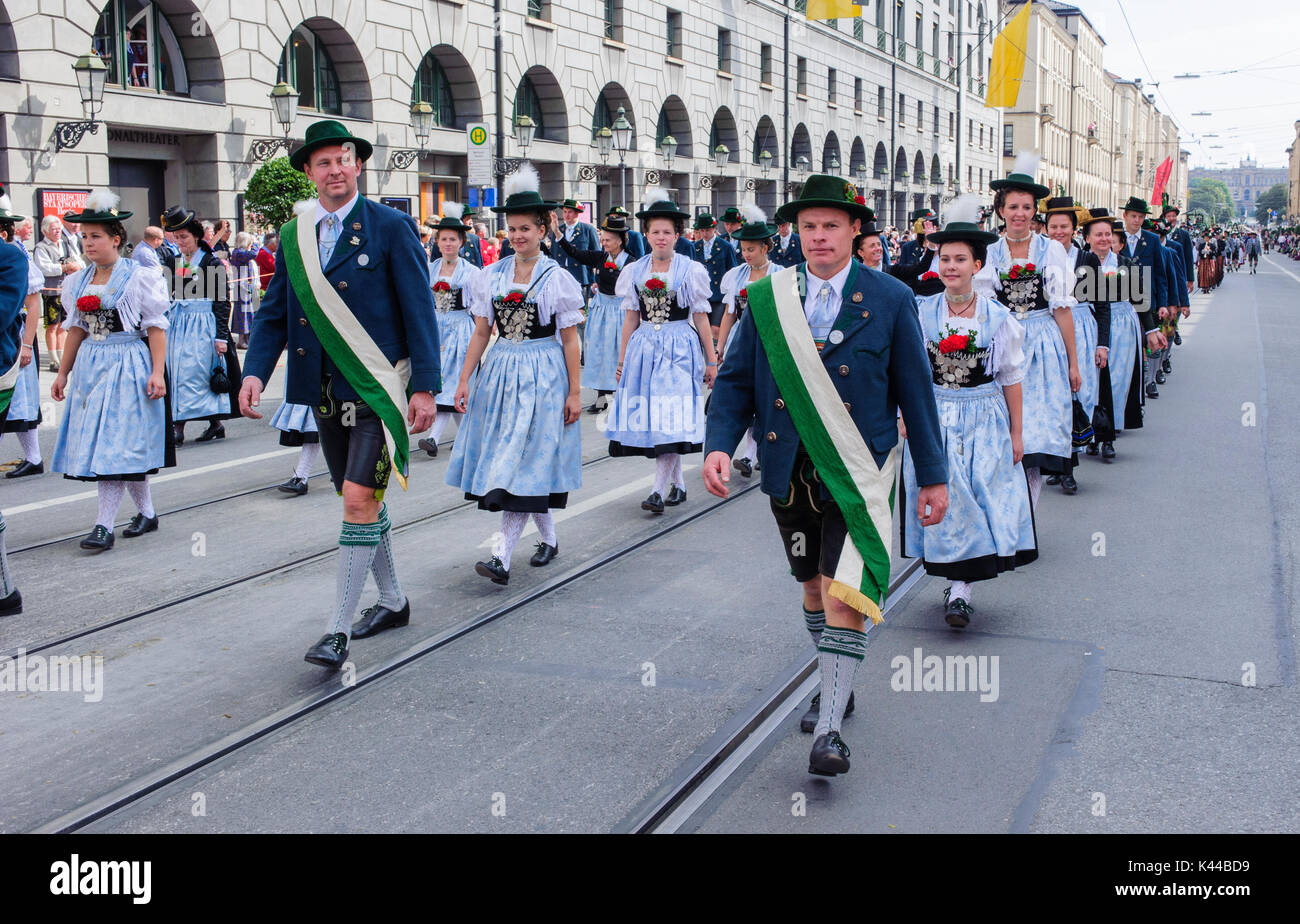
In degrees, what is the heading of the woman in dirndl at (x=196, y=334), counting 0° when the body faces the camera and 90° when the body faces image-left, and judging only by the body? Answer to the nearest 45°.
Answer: approximately 45°

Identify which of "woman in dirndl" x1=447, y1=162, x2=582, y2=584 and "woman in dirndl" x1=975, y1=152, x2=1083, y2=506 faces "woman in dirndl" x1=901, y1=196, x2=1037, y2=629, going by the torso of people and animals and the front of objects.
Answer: "woman in dirndl" x1=975, y1=152, x2=1083, y2=506

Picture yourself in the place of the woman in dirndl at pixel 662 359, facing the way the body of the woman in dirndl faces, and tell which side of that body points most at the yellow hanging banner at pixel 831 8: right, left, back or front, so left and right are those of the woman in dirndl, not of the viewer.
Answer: back

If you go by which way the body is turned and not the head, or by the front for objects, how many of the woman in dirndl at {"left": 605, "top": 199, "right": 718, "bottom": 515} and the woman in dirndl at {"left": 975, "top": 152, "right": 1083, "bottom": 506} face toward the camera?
2

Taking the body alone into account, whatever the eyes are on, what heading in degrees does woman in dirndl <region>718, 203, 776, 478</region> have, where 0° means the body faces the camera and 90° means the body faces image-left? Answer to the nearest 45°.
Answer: approximately 45°

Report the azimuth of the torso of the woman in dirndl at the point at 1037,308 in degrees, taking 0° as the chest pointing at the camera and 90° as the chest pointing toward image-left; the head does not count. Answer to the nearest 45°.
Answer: approximately 0°

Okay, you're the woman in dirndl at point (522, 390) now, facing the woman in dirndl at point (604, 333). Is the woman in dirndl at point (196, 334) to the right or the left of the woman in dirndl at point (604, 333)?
left

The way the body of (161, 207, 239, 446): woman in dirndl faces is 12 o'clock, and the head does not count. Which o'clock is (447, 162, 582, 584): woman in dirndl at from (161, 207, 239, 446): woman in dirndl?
(447, 162, 582, 584): woman in dirndl is roughly at 10 o'clock from (161, 207, 239, 446): woman in dirndl.

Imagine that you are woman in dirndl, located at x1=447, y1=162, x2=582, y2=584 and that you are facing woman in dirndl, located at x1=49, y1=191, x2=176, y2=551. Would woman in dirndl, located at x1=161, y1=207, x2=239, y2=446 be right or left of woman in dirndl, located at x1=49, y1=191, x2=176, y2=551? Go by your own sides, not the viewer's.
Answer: right
